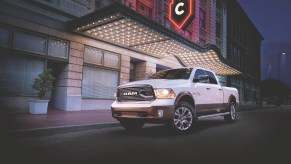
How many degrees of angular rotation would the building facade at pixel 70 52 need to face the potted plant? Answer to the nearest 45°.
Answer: approximately 45° to its right

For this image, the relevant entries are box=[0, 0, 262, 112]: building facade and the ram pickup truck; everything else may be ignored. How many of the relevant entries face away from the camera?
0

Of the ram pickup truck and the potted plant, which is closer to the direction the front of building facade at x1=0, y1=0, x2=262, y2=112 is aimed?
the ram pickup truck

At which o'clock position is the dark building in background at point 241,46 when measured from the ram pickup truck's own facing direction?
The dark building in background is roughly at 5 o'clock from the ram pickup truck.

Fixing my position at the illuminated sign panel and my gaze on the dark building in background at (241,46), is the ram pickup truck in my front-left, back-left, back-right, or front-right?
back-right

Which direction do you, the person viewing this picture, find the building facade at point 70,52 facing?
facing the viewer and to the right of the viewer

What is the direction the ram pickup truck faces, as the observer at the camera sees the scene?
facing the viewer and to the left of the viewer

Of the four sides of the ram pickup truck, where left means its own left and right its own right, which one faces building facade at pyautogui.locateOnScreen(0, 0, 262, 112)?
right

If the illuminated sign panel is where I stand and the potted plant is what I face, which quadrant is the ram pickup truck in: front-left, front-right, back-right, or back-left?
front-left

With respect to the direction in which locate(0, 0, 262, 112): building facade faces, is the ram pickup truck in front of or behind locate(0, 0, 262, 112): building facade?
in front

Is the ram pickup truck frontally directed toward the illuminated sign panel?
no

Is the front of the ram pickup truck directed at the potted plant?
no

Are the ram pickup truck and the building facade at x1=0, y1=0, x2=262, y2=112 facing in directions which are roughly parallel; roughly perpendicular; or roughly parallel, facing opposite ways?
roughly perpendicular
